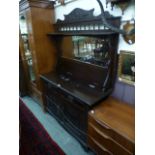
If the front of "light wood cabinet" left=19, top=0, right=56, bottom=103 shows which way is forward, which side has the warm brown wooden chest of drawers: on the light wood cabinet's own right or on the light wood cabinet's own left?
on the light wood cabinet's own left

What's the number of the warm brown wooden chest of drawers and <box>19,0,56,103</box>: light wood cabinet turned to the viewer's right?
0

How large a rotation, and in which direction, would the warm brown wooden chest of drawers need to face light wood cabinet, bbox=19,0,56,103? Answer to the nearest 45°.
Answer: approximately 90° to its right

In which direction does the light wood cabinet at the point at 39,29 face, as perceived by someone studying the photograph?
facing the viewer and to the left of the viewer
